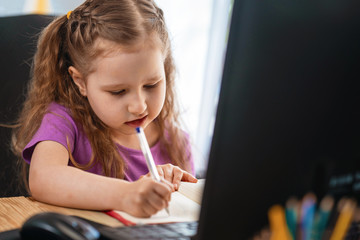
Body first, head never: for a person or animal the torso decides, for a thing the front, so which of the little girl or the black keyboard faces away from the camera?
the black keyboard

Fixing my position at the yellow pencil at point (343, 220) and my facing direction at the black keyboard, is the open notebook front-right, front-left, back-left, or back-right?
front-right

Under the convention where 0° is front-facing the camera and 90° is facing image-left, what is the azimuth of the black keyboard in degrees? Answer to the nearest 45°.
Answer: approximately 180°

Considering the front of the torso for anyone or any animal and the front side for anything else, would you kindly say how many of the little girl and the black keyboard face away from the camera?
1

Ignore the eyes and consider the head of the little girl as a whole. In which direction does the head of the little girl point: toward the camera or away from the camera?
toward the camera

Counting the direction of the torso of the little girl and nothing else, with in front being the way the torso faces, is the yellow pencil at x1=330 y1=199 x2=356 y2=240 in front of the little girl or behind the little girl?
in front

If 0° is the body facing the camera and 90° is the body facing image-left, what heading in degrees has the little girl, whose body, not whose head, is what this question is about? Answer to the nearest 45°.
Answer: approximately 315°
